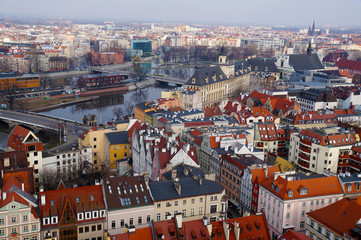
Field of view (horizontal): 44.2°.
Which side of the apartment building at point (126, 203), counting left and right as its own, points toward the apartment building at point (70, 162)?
back

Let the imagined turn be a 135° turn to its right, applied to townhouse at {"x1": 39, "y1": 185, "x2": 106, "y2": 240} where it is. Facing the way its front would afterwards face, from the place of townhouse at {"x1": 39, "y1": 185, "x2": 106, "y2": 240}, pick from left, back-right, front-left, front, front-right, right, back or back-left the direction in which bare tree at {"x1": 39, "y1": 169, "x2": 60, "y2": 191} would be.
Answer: front-right

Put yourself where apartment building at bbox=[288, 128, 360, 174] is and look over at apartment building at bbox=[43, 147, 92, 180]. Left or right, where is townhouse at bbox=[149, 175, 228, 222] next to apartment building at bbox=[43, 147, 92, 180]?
left

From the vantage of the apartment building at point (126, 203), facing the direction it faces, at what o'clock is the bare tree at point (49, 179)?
The bare tree is roughly at 5 o'clock from the apartment building.

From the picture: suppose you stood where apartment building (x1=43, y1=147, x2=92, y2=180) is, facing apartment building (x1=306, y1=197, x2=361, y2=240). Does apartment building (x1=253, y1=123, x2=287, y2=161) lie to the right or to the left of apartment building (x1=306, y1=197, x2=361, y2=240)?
left

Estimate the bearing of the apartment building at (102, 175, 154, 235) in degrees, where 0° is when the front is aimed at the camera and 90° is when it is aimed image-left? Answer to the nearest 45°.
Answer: approximately 0°

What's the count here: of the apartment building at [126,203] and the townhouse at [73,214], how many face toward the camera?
2

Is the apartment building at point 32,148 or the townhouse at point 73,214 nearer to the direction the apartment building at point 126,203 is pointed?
the townhouse

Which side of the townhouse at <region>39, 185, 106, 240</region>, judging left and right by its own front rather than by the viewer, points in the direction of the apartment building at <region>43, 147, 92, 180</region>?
back

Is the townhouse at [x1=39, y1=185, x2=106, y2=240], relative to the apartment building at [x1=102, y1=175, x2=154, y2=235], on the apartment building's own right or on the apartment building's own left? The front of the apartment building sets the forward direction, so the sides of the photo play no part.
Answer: on the apartment building's own right
